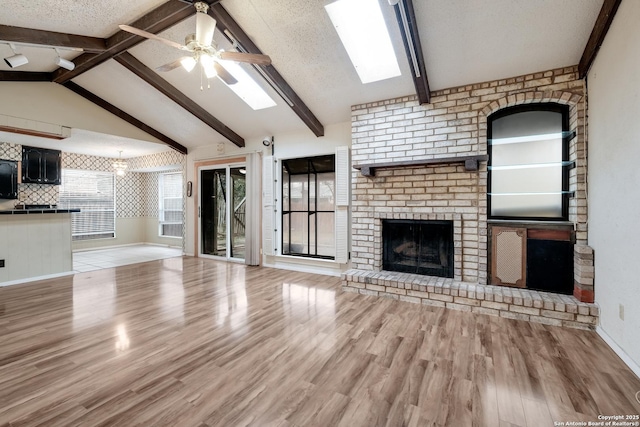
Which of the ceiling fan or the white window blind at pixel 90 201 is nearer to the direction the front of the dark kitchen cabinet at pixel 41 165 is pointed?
the ceiling fan

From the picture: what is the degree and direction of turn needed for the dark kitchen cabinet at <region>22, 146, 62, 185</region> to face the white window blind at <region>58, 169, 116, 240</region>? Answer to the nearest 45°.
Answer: approximately 135° to its left

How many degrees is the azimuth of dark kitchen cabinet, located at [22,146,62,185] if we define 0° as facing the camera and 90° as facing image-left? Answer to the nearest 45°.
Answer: approximately 0°

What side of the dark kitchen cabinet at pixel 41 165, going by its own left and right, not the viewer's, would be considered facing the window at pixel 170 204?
left

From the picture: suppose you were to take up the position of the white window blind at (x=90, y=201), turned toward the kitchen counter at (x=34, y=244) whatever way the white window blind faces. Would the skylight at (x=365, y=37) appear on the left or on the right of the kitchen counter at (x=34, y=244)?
left

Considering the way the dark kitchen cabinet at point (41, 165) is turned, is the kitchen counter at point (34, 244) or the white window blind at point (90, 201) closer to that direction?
the kitchen counter

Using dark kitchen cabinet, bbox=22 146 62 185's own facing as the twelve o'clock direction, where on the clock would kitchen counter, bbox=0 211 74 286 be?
The kitchen counter is roughly at 12 o'clock from the dark kitchen cabinet.

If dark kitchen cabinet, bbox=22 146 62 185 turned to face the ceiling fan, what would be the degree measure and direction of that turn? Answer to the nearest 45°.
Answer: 0° — it already faces it
